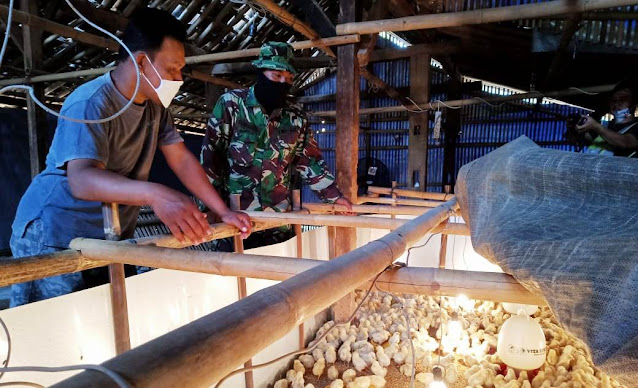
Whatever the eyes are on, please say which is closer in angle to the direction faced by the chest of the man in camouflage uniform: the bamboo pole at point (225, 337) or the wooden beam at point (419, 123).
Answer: the bamboo pole

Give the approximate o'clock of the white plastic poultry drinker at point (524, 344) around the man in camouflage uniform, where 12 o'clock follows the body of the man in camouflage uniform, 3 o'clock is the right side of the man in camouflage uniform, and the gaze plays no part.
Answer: The white plastic poultry drinker is roughly at 11 o'clock from the man in camouflage uniform.

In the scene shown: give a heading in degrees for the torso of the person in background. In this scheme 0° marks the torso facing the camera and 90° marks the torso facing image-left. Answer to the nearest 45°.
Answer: approximately 45°

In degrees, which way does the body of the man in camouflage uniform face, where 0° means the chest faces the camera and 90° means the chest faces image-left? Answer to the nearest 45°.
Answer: approximately 315°
